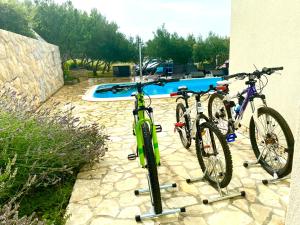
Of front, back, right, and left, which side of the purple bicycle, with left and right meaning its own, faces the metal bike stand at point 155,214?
right

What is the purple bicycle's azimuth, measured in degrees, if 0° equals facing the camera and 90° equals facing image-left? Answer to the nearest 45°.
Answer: approximately 315°

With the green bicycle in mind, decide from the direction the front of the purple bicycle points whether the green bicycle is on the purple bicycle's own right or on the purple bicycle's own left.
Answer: on the purple bicycle's own right

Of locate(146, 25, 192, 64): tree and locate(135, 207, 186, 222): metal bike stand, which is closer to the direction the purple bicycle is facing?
the metal bike stand

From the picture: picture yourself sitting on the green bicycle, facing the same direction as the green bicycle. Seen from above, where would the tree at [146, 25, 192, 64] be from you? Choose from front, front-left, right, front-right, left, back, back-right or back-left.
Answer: back
